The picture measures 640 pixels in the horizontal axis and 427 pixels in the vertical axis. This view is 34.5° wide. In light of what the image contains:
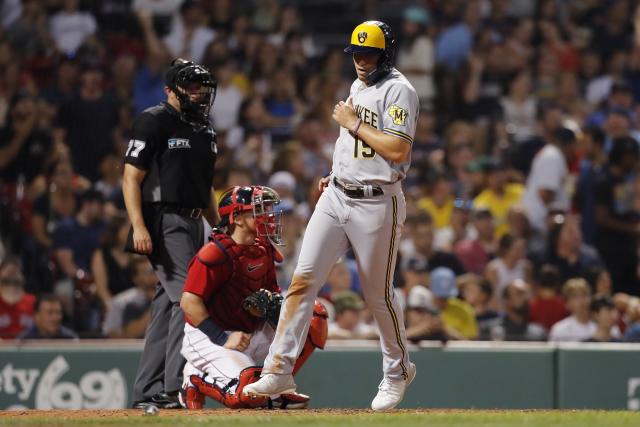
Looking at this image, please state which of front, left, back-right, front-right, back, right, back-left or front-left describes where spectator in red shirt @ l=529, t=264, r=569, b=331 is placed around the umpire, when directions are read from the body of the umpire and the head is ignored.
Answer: left

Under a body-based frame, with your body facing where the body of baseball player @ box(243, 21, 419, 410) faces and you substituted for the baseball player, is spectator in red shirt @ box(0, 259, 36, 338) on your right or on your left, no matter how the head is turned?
on your right

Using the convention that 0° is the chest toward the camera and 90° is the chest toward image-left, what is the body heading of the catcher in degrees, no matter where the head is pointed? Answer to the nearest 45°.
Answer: approximately 315°

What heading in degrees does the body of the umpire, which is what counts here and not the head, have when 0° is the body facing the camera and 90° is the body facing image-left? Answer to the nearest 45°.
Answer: approximately 315°

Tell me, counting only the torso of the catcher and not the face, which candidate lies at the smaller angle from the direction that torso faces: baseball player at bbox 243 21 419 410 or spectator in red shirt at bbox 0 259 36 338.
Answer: the baseball player

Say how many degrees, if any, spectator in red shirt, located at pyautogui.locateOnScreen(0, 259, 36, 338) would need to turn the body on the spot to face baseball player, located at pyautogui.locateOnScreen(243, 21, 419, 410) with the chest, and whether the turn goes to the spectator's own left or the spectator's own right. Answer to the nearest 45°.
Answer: approximately 45° to the spectator's own left

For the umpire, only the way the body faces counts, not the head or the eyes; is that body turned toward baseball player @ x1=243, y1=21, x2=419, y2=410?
yes
